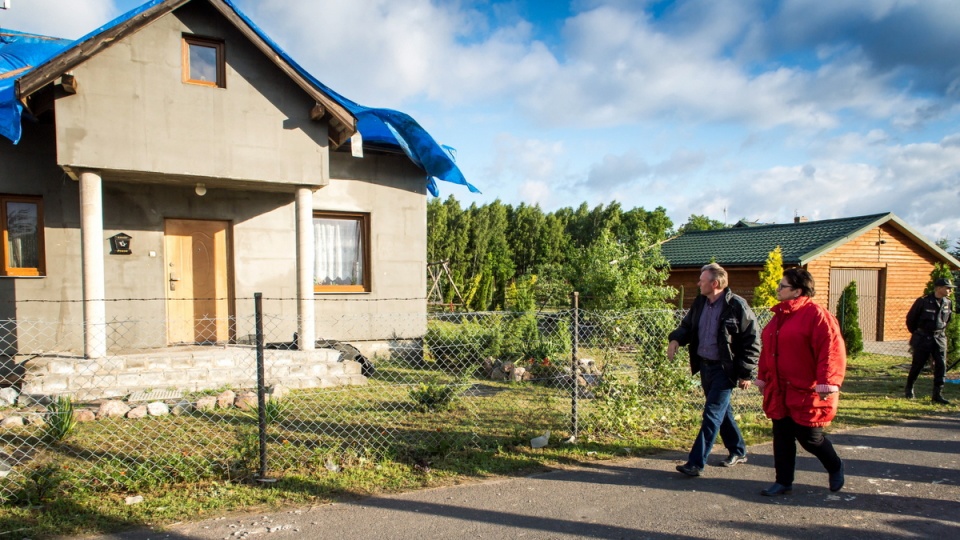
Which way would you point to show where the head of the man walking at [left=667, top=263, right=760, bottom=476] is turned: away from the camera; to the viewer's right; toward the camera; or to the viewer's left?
to the viewer's left

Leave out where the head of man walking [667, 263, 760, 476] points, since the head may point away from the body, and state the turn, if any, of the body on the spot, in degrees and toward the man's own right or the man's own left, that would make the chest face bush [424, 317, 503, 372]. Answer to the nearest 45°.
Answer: approximately 90° to the man's own right

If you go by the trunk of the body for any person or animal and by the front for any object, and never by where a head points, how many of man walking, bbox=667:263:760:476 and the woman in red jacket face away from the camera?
0

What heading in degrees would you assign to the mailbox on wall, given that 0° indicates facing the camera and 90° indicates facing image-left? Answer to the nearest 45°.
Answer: approximately 0°

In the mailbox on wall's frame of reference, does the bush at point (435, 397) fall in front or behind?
in front

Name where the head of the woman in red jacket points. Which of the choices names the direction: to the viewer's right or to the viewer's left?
to the viewer's left

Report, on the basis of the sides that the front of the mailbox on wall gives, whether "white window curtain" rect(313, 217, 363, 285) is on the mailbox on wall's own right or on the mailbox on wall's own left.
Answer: on the mailbox on wall's own left

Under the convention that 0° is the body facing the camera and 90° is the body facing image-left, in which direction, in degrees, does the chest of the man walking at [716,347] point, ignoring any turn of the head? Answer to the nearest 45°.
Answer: approximately 45°
